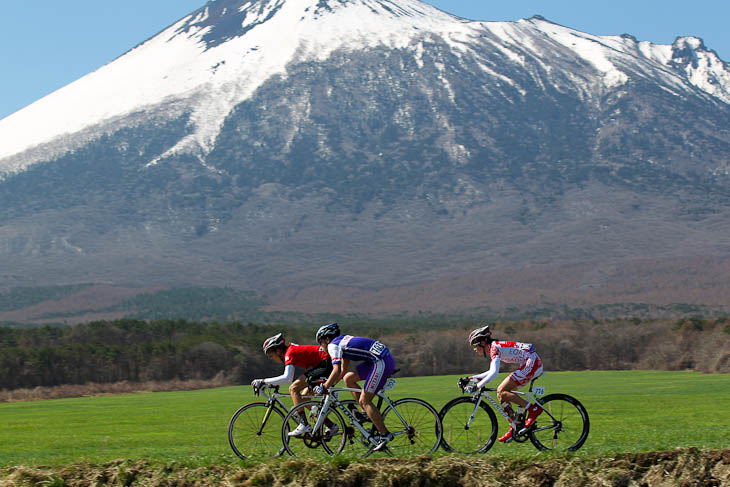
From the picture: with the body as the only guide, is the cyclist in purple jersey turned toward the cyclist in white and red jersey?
no

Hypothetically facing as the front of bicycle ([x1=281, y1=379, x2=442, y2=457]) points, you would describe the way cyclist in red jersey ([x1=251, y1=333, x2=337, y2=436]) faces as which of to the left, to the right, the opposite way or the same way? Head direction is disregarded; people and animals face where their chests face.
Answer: the same way

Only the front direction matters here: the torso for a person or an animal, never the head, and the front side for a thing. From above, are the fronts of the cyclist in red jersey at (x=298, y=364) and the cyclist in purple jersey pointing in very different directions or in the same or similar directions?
same or similar directions

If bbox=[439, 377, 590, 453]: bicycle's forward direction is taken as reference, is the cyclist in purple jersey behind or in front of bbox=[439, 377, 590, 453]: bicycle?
in front

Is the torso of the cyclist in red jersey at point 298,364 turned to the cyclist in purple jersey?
no

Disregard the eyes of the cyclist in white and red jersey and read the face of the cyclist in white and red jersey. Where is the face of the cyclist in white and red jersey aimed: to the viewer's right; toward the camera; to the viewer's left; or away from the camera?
to the viewer's left

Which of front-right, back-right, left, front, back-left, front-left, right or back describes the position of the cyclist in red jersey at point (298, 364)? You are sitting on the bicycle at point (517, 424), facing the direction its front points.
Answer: front

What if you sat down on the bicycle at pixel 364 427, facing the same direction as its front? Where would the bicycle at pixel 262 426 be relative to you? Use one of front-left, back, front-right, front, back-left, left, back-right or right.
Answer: front

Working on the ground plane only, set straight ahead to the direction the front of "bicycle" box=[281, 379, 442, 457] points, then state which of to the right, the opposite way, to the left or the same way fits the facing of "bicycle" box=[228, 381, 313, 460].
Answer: the same way

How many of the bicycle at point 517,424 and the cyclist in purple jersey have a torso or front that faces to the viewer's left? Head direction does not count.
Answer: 2

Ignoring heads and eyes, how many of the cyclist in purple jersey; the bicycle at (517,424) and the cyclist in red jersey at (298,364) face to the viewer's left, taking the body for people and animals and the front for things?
3

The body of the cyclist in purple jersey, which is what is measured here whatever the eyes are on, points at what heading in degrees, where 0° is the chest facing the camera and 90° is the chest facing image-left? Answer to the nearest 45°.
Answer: approximately 90°

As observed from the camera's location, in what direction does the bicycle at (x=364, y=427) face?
facing to the left of the viewer

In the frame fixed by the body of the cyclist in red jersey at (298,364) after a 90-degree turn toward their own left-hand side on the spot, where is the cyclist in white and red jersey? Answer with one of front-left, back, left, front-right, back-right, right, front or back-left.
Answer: left

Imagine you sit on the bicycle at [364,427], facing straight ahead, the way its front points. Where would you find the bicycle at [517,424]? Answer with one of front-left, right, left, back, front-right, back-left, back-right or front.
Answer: back

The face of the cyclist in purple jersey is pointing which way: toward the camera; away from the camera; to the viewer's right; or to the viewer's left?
to the viewer's left

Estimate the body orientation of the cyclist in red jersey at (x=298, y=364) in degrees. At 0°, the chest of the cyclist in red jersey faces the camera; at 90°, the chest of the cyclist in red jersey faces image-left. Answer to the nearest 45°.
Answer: approximately 90°

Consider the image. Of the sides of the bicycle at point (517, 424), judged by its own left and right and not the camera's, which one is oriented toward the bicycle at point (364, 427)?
front

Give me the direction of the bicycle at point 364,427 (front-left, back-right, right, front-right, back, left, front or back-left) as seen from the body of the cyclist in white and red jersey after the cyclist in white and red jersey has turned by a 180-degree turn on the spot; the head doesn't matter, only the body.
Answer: back

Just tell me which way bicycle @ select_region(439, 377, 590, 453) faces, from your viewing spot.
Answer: facing to the left of the viewer

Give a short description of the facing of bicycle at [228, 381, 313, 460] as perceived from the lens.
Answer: facing to the left of the viewer

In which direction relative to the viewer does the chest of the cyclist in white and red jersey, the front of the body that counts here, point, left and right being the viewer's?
facing to the left of the viewer

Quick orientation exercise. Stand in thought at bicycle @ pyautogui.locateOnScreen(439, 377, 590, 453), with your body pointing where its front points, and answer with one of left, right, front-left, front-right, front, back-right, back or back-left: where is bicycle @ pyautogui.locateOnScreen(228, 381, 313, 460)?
front

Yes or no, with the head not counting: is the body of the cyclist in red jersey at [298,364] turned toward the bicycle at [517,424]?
no

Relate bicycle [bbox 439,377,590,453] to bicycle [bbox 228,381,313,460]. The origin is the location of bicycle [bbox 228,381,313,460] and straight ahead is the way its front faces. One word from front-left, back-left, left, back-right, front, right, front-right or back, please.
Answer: back
